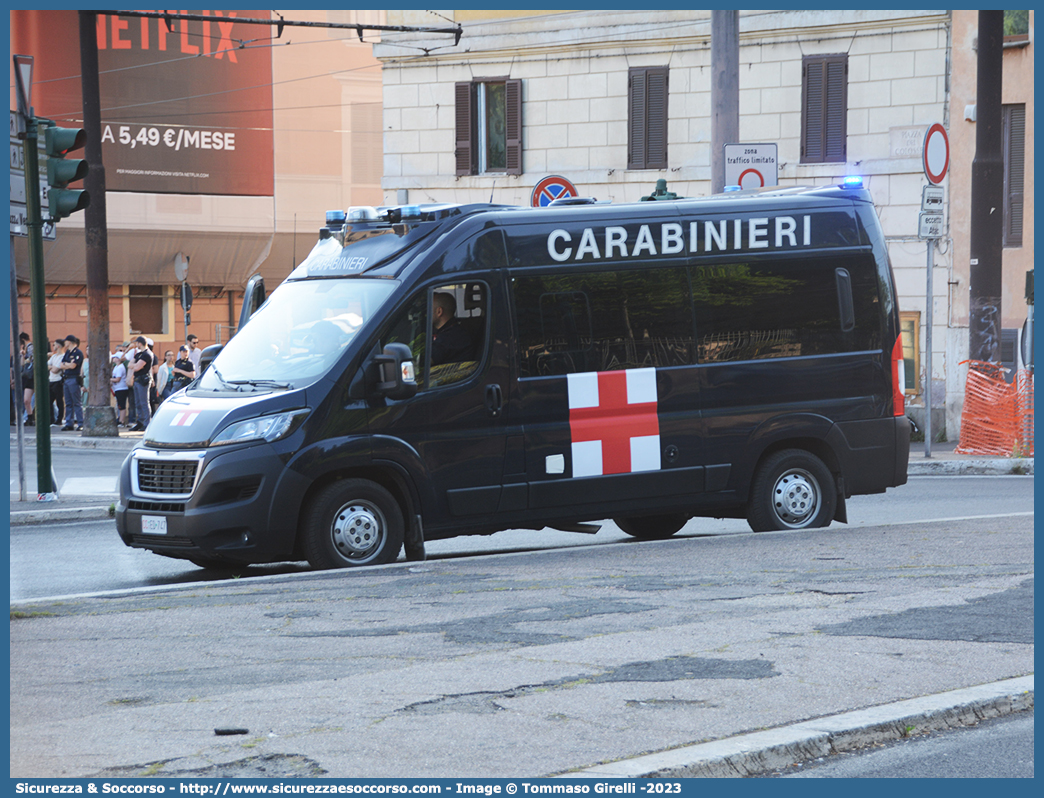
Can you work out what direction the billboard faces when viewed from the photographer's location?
facing the viewer

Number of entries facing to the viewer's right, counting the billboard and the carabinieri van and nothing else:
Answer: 0

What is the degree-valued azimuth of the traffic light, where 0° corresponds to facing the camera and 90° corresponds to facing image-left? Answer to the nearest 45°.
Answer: approximately 270°

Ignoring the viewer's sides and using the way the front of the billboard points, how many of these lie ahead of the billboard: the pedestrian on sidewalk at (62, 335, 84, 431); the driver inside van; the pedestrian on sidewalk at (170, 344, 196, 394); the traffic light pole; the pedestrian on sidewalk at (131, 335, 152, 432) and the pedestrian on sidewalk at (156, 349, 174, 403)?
6

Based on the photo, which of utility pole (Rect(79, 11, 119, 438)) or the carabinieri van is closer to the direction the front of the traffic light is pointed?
the carabinieri van

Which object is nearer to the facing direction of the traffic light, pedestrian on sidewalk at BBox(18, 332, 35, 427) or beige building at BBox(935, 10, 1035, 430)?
the beige building

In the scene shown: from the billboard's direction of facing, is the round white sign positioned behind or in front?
in front

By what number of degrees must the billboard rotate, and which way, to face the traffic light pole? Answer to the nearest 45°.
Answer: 0° — it already faces it

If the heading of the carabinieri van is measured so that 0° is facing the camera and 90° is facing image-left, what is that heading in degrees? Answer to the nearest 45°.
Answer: approximately 45°
